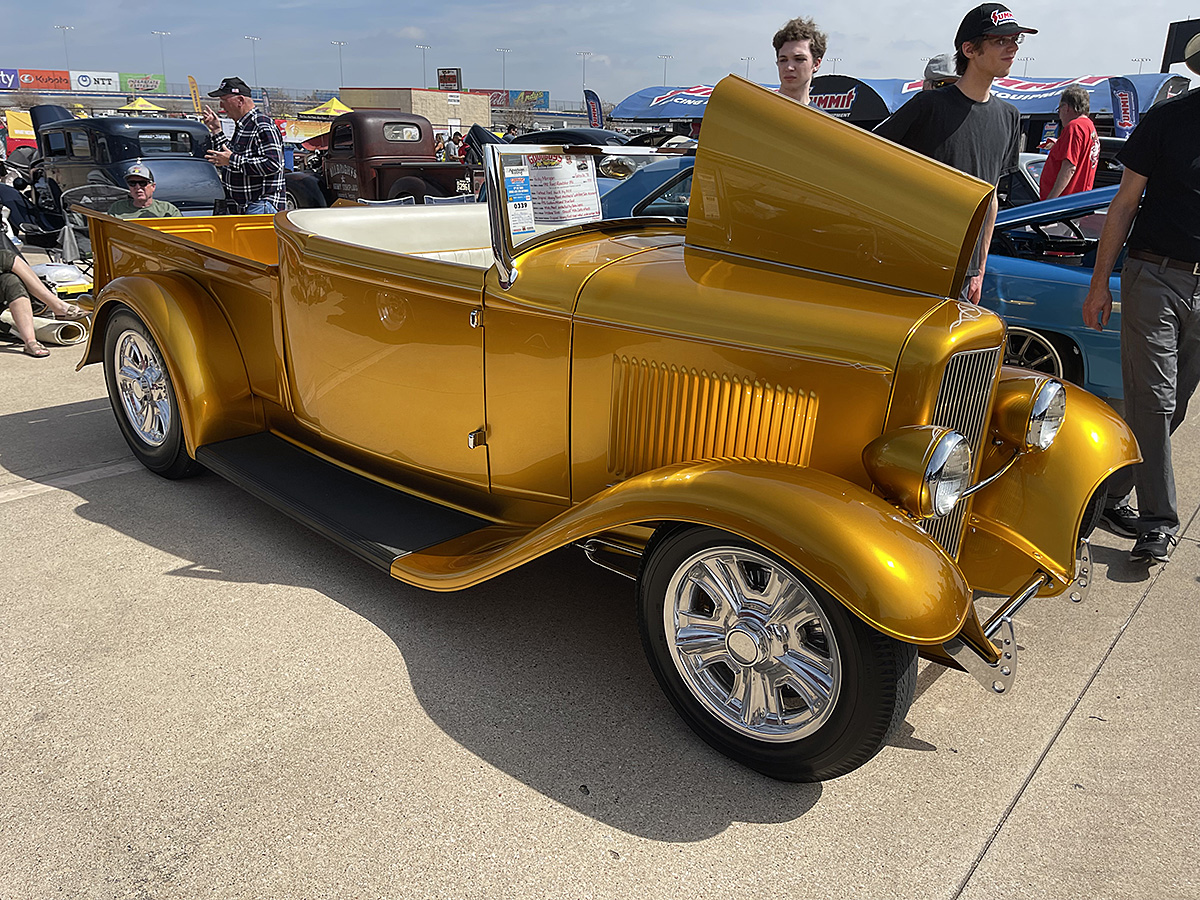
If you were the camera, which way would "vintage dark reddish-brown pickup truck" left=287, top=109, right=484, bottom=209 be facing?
facing away from the viewer and to the left of the viewer

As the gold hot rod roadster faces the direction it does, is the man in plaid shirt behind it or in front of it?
behind

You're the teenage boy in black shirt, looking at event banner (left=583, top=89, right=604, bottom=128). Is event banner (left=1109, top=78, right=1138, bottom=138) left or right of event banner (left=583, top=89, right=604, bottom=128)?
right

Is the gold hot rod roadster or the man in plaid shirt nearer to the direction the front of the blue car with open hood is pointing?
the gold hot rod roadster

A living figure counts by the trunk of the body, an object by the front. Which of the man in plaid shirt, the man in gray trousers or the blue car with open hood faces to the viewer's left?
the man in plaid shirt

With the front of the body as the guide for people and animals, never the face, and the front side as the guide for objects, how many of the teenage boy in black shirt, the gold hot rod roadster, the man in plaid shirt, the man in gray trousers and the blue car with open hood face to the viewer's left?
1

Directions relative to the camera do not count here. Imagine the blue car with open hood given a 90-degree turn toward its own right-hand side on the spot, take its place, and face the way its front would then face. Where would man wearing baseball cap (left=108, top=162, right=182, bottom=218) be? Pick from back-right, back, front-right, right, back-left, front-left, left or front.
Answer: front-right

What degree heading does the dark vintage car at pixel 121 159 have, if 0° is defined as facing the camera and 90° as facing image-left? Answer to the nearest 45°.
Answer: approximately 135°

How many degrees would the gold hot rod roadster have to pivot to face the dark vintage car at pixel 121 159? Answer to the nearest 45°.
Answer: approximately 180°

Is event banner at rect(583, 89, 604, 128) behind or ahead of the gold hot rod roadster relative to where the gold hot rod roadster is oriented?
behind

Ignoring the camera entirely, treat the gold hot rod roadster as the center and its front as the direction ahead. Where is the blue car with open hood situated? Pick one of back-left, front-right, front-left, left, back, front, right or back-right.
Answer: left

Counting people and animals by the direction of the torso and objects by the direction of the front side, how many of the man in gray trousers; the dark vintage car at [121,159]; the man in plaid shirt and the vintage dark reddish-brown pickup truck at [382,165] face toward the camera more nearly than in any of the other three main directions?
1
